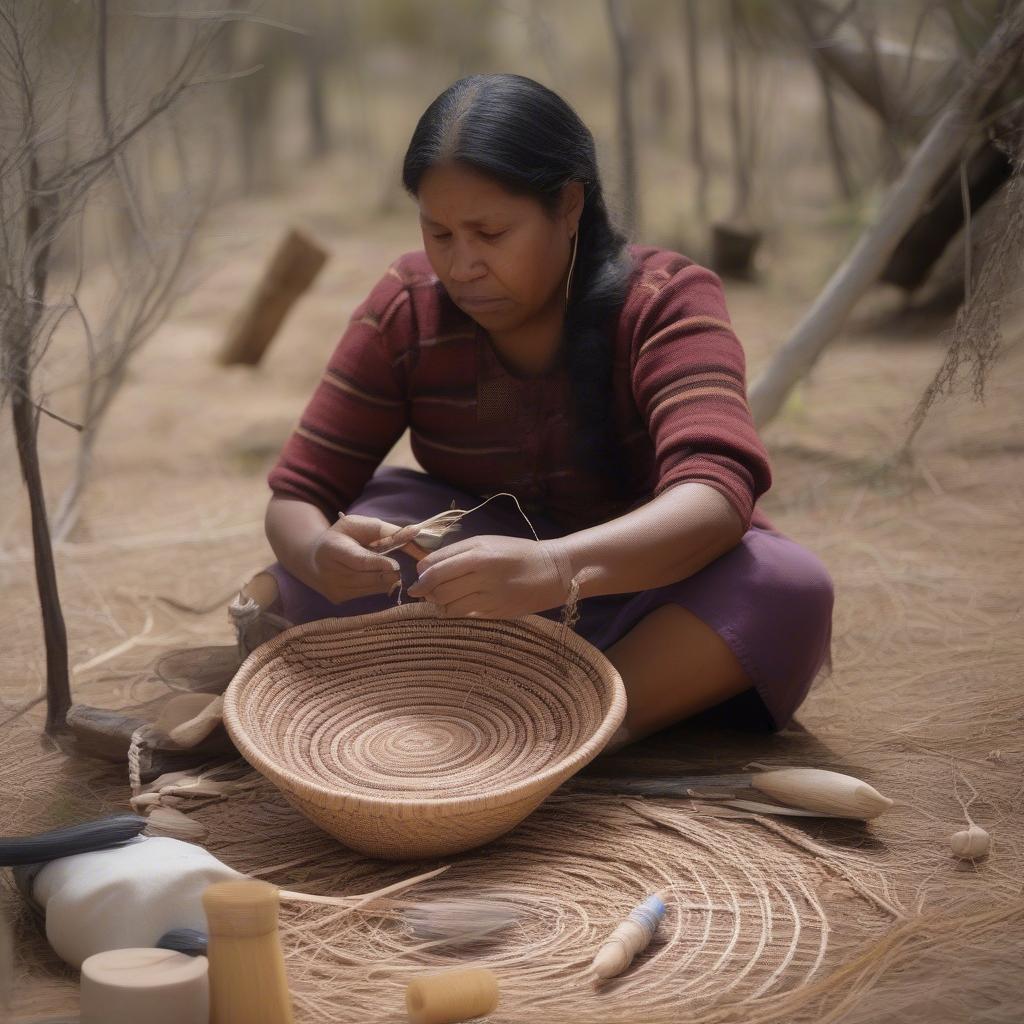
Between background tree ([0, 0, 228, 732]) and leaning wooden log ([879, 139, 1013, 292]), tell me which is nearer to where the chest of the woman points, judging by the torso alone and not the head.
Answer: the background tree

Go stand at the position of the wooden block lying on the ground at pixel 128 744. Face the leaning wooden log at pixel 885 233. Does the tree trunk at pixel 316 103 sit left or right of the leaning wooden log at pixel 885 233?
left

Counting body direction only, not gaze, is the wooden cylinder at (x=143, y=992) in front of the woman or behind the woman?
in front

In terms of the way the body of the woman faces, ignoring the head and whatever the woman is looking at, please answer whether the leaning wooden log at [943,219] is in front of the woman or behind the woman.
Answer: behind

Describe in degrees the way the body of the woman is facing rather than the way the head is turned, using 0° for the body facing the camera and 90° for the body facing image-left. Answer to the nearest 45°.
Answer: approximately 45°

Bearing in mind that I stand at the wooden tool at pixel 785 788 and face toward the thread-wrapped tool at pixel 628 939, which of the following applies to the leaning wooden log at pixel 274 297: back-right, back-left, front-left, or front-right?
back-right

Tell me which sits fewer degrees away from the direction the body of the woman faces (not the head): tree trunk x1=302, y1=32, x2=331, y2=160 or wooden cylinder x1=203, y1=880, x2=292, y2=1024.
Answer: the wooden cylinder
